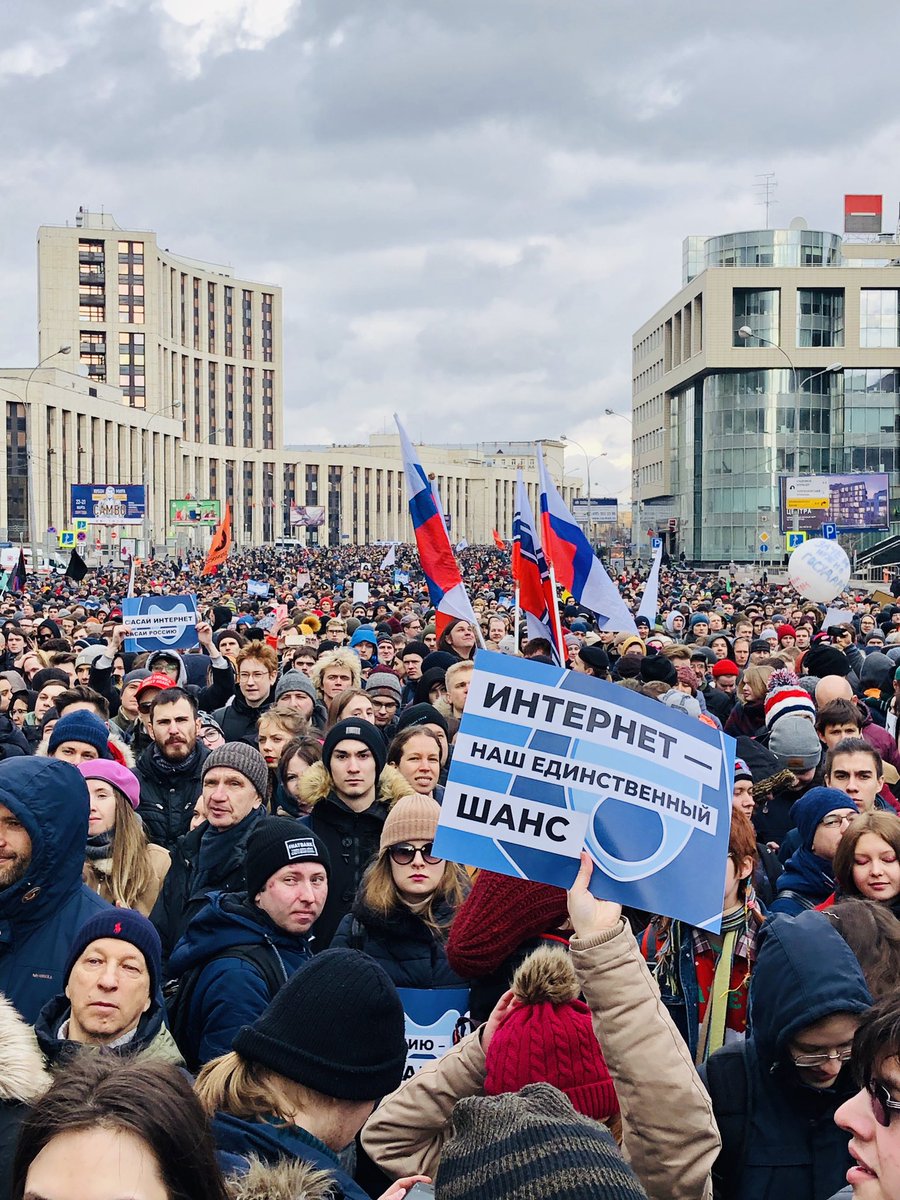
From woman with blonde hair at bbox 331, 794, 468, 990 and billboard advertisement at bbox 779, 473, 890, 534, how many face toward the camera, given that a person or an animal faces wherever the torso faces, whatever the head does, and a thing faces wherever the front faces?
2

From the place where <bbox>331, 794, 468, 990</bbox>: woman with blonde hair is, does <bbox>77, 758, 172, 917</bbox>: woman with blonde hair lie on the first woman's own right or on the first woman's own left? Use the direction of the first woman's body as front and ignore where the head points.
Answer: on the first woman's own right

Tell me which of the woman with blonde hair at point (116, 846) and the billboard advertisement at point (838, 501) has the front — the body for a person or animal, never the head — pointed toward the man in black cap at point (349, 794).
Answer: the billboard advertisement

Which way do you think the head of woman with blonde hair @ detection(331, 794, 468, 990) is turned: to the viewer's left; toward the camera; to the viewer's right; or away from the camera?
toward the camera

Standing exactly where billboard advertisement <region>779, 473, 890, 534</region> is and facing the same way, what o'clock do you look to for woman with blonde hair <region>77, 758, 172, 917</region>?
The woman with blonde hair is roughly at 12 o'clock from the billboard advertisement.

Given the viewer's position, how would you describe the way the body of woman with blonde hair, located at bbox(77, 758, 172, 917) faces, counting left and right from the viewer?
facing the viewer and to the left of the viewer

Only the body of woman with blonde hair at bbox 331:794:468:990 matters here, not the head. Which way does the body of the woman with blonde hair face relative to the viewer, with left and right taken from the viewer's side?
facing the viewer

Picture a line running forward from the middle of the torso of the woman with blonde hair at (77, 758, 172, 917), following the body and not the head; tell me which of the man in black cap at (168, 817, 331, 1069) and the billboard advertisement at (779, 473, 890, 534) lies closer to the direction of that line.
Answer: the man in black cap

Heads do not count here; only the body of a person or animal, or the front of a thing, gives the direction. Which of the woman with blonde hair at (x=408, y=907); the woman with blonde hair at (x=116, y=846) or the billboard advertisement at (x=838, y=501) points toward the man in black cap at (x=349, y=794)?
the billboard advertisement

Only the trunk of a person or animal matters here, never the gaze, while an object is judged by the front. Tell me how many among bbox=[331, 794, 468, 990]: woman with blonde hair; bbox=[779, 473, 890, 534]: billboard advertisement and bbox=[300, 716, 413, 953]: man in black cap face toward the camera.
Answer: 3

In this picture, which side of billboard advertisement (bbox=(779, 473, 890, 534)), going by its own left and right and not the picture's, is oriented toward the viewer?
front

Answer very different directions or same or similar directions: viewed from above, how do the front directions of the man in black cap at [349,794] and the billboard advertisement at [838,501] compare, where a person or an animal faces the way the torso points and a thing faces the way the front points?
same or similar directions

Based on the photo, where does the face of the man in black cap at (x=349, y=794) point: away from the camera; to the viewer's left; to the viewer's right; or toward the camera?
toward the camera

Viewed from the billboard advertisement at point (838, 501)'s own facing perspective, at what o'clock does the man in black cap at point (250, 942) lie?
The man in black cap is roughly at 12 o'clock from the billboard advertisement.

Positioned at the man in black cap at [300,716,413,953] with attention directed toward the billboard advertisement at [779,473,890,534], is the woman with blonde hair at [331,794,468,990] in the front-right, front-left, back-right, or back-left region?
back-right

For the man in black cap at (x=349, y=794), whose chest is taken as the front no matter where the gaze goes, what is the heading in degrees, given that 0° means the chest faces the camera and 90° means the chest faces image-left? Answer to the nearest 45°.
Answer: approximately 0°
